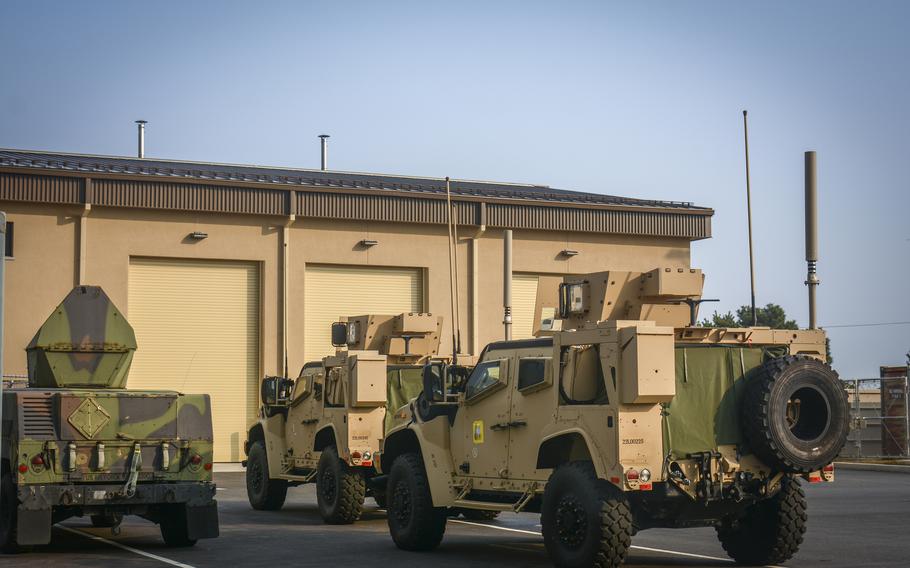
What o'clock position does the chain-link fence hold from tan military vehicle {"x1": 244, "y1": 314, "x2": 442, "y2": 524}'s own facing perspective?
The chain-link fence is roughly at 3 o'clock from the tan military vehicle.

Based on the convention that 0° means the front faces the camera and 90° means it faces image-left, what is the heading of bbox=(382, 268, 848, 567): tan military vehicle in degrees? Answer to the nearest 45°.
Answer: approximately 135°

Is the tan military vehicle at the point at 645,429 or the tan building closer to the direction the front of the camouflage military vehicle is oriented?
the tan building

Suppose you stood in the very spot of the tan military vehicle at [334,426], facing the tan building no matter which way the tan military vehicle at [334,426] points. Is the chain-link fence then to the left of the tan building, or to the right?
right

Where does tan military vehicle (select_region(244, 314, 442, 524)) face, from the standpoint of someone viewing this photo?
facing away from the viewer and to the left of the viewer

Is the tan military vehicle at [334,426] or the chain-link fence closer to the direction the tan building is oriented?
the tan military vehicle

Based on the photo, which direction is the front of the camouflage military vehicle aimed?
away from the camera

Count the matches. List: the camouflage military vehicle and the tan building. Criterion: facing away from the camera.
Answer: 1

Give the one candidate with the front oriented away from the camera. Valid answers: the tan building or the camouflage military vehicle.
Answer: the camouflage military vehicle

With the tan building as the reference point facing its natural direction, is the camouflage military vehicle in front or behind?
in front

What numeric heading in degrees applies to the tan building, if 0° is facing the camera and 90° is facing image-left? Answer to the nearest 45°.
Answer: approximately 0°

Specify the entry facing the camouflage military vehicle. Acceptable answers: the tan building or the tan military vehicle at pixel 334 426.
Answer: the tan building

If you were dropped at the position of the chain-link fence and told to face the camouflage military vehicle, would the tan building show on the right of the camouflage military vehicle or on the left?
right

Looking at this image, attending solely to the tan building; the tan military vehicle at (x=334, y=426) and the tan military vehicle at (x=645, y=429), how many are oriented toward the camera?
1

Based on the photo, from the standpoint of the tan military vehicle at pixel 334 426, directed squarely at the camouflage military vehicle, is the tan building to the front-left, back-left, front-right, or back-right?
back-right
